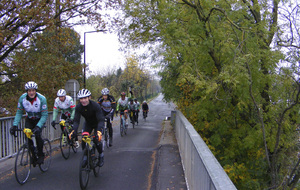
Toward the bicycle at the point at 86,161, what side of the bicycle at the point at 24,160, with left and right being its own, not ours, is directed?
left

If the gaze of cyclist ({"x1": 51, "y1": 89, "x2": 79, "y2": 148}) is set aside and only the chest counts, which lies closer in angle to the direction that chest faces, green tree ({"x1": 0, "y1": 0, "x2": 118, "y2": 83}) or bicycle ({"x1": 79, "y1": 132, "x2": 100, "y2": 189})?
the bicycle

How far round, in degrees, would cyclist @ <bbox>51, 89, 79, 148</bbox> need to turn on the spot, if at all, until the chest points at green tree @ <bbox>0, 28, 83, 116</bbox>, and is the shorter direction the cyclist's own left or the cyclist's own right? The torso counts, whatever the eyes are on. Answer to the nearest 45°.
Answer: approximately 135° to the cyclist's own right

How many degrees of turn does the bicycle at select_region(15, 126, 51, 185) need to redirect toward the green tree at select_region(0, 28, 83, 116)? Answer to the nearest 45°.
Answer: approximately 135° to its right

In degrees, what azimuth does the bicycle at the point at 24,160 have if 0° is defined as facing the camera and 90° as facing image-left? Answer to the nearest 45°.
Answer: approximately 45°

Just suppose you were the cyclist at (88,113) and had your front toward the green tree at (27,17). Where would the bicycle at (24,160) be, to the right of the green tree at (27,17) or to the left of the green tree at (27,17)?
left

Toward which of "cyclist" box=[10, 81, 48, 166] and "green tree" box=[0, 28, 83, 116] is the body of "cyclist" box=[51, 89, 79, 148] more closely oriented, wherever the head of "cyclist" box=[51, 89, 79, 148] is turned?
the cyclist

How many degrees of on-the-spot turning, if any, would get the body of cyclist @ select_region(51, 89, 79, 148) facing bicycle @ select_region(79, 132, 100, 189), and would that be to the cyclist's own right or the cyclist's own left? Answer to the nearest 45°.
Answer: approximately 45° to the cyclist's own left

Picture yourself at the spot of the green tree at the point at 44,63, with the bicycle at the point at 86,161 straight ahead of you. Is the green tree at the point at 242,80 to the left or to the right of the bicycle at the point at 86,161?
left

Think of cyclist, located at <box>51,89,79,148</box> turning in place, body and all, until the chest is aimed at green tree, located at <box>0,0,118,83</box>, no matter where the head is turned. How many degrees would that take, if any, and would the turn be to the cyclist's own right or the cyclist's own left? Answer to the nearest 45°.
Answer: approximately 135° to the cyclist's own right

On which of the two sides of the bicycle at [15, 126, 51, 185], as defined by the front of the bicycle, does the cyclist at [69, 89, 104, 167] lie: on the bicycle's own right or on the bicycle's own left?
on the bicycle's own left
